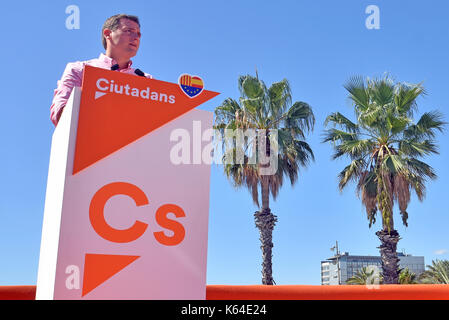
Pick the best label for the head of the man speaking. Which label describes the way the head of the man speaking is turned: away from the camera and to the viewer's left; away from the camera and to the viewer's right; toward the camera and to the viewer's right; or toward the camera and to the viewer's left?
toward the camera and to the viewer's right

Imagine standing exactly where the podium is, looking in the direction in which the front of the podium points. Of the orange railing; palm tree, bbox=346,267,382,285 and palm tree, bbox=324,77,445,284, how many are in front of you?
0

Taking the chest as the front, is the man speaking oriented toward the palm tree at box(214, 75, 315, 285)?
no

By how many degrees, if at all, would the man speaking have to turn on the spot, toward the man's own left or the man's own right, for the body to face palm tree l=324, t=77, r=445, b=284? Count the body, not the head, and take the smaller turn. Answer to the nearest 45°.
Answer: approximately 90° to the man's own left

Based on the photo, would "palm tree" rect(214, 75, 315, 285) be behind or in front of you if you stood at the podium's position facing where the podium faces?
behind

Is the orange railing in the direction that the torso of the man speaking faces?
no

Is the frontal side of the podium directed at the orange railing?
no

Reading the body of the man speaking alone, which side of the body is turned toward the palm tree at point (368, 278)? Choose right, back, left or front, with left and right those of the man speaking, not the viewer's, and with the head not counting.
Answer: left

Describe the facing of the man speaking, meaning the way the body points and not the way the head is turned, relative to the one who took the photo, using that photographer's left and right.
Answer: facing the viewer and to the right of the viewer

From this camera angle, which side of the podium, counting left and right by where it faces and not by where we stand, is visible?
front
